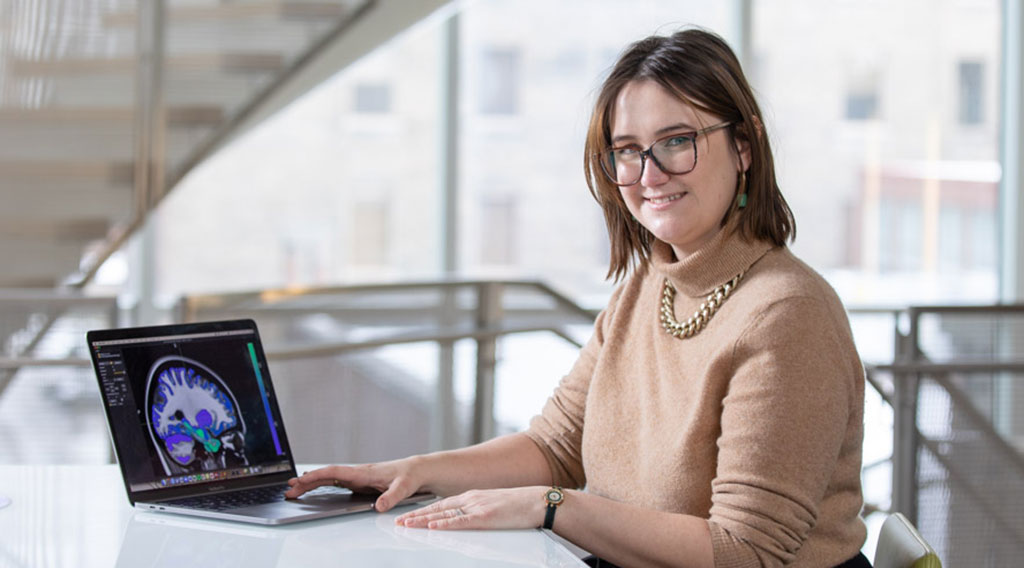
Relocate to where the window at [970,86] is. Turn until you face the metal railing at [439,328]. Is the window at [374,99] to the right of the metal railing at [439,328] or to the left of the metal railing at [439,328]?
right

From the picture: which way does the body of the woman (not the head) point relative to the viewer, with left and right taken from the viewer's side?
facing the viewer and to the left of the viewer

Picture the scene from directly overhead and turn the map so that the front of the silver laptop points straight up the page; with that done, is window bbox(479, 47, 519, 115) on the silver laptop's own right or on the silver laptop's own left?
on the silver laptop's own left

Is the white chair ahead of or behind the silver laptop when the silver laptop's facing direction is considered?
ahead

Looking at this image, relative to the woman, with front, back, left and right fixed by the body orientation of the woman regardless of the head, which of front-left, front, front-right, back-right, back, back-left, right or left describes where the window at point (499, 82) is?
back-right

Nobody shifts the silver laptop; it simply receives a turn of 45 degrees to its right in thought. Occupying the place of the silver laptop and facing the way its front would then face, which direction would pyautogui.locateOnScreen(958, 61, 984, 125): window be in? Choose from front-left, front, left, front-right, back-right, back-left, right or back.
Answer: back-left

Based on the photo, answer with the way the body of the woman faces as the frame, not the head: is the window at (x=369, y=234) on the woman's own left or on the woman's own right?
on the woman's own right

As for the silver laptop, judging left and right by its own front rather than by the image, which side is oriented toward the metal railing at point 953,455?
left

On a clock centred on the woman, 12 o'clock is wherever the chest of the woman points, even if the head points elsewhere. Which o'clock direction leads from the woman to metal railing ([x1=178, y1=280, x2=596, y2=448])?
The metal railing is roughly at 4 o'clock from the woman.

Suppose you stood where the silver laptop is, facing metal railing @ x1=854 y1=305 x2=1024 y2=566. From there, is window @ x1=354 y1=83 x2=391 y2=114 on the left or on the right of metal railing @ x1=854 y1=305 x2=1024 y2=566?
left

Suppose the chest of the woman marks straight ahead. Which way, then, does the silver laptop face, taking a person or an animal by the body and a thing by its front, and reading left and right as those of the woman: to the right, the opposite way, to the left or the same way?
to the left

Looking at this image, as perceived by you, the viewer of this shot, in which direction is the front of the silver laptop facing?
facing the viewer and to the right of the viewer

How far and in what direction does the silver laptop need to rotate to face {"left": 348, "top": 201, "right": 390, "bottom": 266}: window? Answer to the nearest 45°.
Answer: approximately 135° to its left

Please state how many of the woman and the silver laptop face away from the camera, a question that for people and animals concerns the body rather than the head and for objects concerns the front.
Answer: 0
